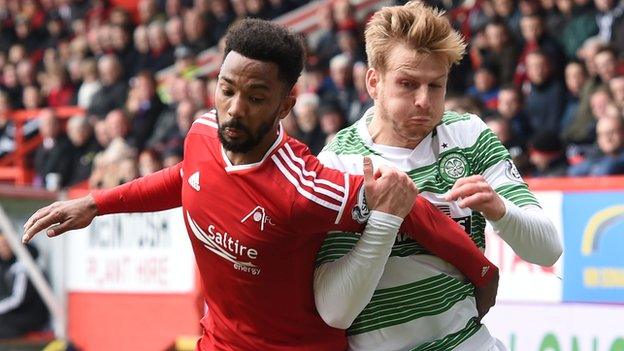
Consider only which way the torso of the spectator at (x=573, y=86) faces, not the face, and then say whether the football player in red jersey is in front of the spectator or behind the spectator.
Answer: in front

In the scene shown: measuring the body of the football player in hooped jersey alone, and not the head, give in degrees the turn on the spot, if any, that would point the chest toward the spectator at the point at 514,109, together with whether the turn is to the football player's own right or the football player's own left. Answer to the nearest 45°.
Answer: approximately 180°

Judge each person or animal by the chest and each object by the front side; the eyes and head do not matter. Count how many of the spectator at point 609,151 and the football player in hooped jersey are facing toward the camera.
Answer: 2

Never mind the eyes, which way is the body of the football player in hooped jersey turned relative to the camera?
toward the camera

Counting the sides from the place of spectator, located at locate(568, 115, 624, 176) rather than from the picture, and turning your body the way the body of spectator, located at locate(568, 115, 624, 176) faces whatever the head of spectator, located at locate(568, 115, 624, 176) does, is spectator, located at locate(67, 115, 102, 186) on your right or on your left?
on your right

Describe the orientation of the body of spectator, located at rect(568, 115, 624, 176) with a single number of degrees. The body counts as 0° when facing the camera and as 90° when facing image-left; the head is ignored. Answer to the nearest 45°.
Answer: approximately 0°

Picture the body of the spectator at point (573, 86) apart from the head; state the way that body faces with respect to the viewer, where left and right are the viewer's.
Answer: facing the viewer and to the left of the viewer

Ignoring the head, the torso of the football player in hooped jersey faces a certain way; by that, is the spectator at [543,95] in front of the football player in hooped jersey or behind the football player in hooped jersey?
behind

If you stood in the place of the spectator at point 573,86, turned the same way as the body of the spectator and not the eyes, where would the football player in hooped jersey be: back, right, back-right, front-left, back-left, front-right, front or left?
front-left
